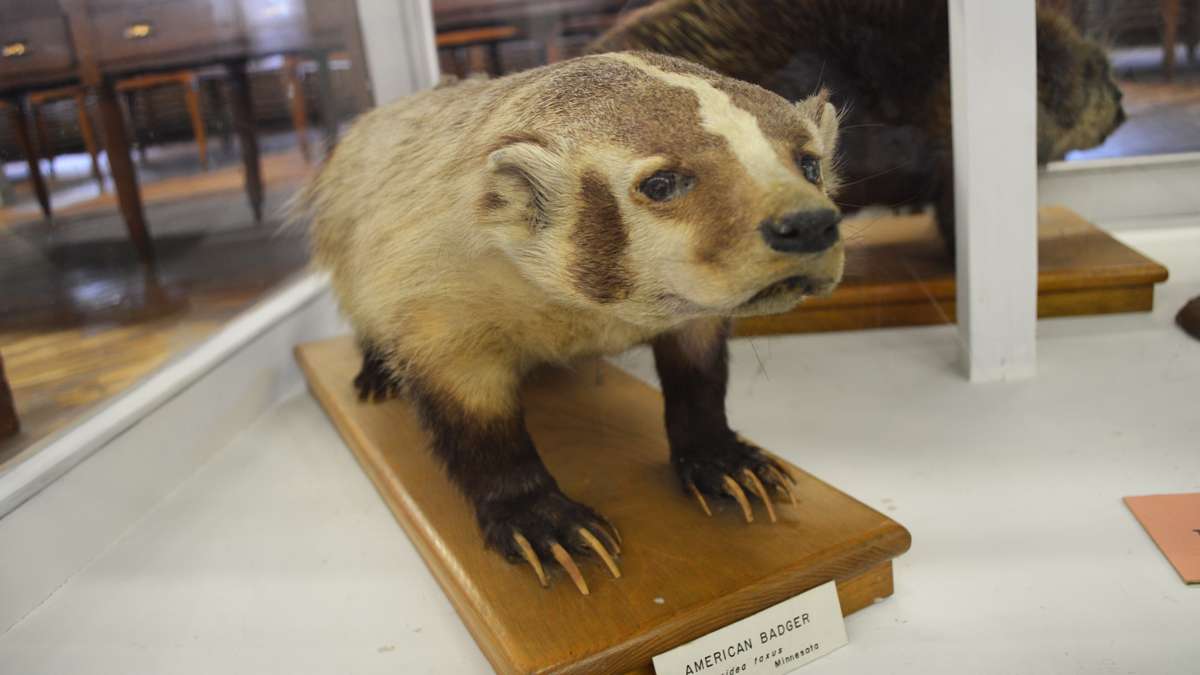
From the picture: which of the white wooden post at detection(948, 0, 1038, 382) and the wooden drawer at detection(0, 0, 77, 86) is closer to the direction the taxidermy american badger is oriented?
the white wooden post

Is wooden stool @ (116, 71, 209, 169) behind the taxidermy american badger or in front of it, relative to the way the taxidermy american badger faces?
behind

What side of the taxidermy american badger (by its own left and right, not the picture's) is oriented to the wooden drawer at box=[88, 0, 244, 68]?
back

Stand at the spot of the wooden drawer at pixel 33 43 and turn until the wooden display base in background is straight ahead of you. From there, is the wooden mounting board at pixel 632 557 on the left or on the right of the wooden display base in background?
right

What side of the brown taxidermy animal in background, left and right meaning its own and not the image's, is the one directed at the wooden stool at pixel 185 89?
back

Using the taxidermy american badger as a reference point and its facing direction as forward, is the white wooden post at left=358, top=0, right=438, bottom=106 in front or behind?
behind

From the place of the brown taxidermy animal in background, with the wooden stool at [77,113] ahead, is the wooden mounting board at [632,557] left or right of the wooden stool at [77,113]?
left

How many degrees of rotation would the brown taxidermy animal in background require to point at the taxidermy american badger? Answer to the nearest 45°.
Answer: approximately 90° to its right

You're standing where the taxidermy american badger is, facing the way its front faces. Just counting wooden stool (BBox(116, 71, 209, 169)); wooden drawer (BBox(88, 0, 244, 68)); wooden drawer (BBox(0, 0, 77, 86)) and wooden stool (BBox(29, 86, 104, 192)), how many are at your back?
4

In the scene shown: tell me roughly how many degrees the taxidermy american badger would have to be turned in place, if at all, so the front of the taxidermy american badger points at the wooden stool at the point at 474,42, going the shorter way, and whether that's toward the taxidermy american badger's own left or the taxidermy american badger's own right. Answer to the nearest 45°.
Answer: approximately 135° to the taxidermy american badger's own left

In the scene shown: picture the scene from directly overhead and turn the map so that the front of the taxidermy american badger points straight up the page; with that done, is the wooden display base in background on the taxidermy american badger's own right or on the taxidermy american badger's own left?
on the taxidermy american badger's own left

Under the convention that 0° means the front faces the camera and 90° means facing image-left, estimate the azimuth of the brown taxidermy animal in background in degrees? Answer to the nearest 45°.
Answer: approximately 270°

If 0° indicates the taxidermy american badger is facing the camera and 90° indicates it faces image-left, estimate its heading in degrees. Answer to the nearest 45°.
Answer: approximately 315°
